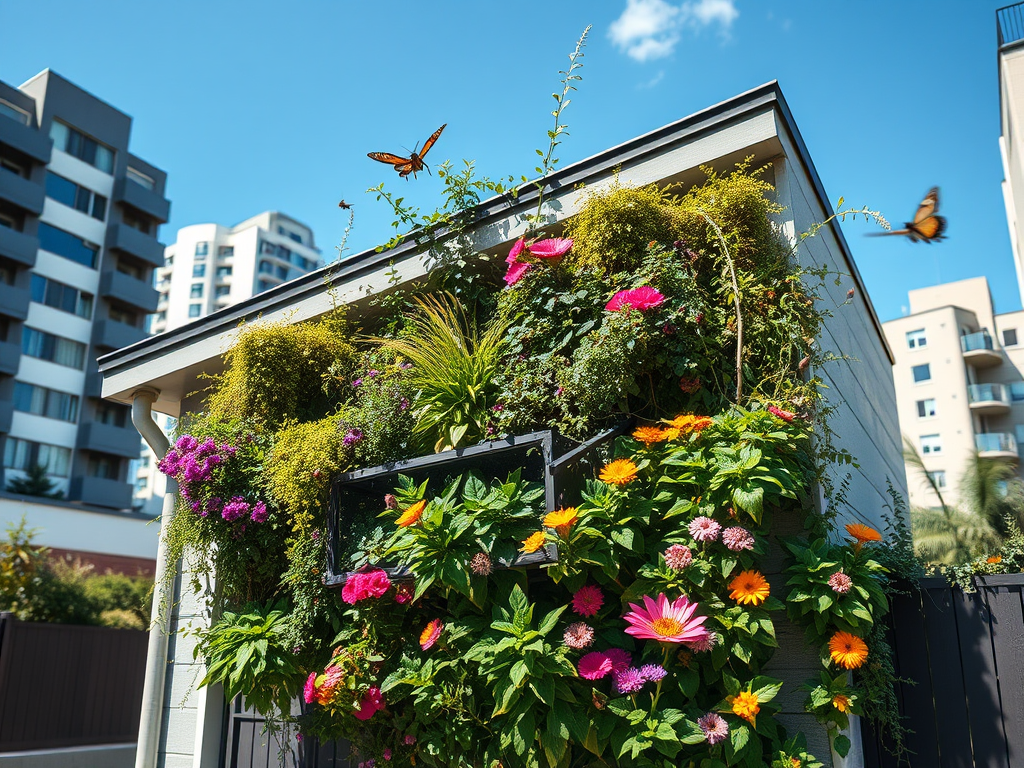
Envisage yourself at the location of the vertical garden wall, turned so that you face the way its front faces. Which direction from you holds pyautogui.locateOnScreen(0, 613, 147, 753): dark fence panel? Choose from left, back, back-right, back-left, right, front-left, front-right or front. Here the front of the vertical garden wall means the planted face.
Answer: right

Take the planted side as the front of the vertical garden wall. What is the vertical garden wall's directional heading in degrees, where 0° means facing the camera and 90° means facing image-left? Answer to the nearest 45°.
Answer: approximately 45°

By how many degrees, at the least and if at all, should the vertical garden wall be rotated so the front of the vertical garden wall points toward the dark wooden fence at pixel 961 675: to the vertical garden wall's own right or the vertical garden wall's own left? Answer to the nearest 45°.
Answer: approximately 135° to the vertical garden wall's own left
